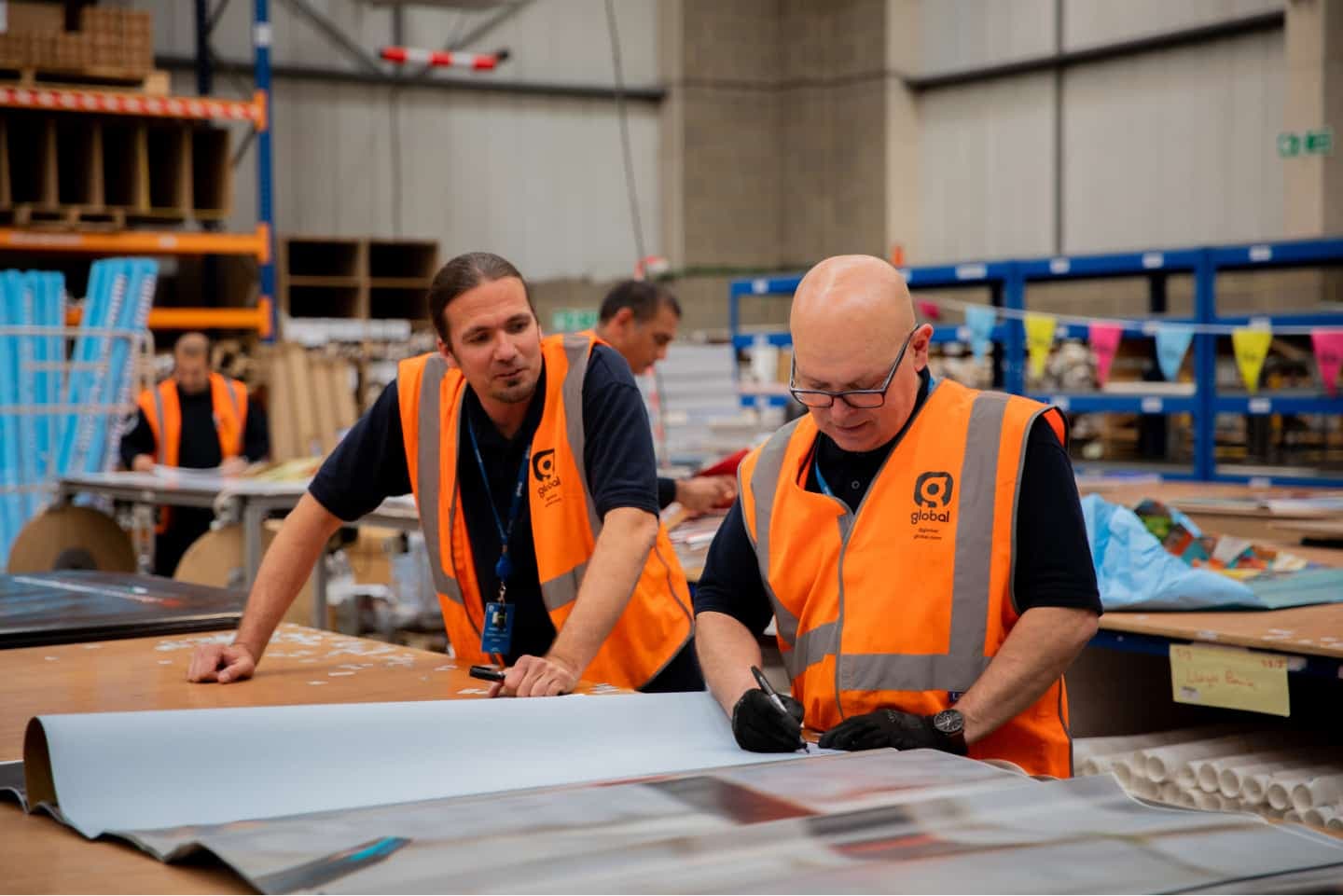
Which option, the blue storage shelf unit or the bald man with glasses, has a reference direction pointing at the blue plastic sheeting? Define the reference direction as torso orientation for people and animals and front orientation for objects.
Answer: the blue storage shelf unit

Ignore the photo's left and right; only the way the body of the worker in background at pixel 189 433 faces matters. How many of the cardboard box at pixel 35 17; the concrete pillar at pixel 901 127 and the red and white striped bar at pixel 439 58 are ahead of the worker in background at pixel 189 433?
0

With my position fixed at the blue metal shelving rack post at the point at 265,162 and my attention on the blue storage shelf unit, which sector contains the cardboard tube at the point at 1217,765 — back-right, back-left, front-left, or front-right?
front-right

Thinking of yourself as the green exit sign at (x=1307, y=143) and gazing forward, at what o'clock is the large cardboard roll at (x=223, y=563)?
The large cardboard roll is roughly at 1 o'clock from the green exit sign.

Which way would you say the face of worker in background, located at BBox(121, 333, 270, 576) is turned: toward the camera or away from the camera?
toward the camera

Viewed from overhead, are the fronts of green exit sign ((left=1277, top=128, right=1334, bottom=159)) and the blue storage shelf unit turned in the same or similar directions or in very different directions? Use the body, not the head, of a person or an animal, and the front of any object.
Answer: same or similar directions

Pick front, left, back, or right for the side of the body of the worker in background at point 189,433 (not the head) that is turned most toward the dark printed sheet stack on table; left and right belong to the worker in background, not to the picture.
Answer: front

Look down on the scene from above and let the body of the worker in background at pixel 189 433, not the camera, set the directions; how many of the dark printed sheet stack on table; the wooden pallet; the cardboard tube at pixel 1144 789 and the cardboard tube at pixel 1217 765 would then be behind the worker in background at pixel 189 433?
1

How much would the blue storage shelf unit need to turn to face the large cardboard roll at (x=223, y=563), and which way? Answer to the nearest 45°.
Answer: approximately 45° to its right

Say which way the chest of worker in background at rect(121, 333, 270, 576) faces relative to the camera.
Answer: toward the camera

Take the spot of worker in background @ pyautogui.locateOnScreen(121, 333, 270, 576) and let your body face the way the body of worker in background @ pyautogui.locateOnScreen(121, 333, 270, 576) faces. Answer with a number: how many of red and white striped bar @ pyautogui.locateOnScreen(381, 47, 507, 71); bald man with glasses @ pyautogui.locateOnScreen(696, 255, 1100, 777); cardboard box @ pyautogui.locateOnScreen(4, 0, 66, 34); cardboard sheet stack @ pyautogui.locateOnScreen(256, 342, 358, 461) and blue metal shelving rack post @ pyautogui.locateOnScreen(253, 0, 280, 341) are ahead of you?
1

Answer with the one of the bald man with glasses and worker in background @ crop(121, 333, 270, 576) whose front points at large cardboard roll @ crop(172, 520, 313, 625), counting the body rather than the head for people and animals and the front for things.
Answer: the worker in background

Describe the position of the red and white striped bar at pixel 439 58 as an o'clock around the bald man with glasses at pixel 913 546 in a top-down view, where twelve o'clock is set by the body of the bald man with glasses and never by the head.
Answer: The red and white striped bar is roughly at 4 o'clock from the bald man with glasses.

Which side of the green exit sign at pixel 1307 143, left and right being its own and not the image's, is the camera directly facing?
front

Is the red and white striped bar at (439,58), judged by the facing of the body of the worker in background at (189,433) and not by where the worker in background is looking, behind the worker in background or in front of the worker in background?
behind

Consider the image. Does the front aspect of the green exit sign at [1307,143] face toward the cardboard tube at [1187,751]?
yes

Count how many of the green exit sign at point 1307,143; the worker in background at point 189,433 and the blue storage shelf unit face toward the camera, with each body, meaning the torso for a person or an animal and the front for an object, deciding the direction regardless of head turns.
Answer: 3
